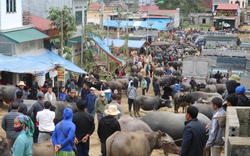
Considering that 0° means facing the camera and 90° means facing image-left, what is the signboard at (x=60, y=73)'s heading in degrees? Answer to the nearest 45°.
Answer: approximately 0°

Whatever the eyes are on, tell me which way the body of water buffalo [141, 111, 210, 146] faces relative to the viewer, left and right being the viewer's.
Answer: facing to the right of the viewer

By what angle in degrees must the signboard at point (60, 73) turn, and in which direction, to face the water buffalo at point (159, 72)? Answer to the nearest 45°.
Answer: approximately 135° to its left

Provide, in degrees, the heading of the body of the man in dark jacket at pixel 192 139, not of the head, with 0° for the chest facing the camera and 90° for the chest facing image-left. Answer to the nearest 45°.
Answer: approximately 135°

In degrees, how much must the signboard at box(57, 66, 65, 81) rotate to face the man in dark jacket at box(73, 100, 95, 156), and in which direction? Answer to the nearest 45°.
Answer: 0° — it already faces them
